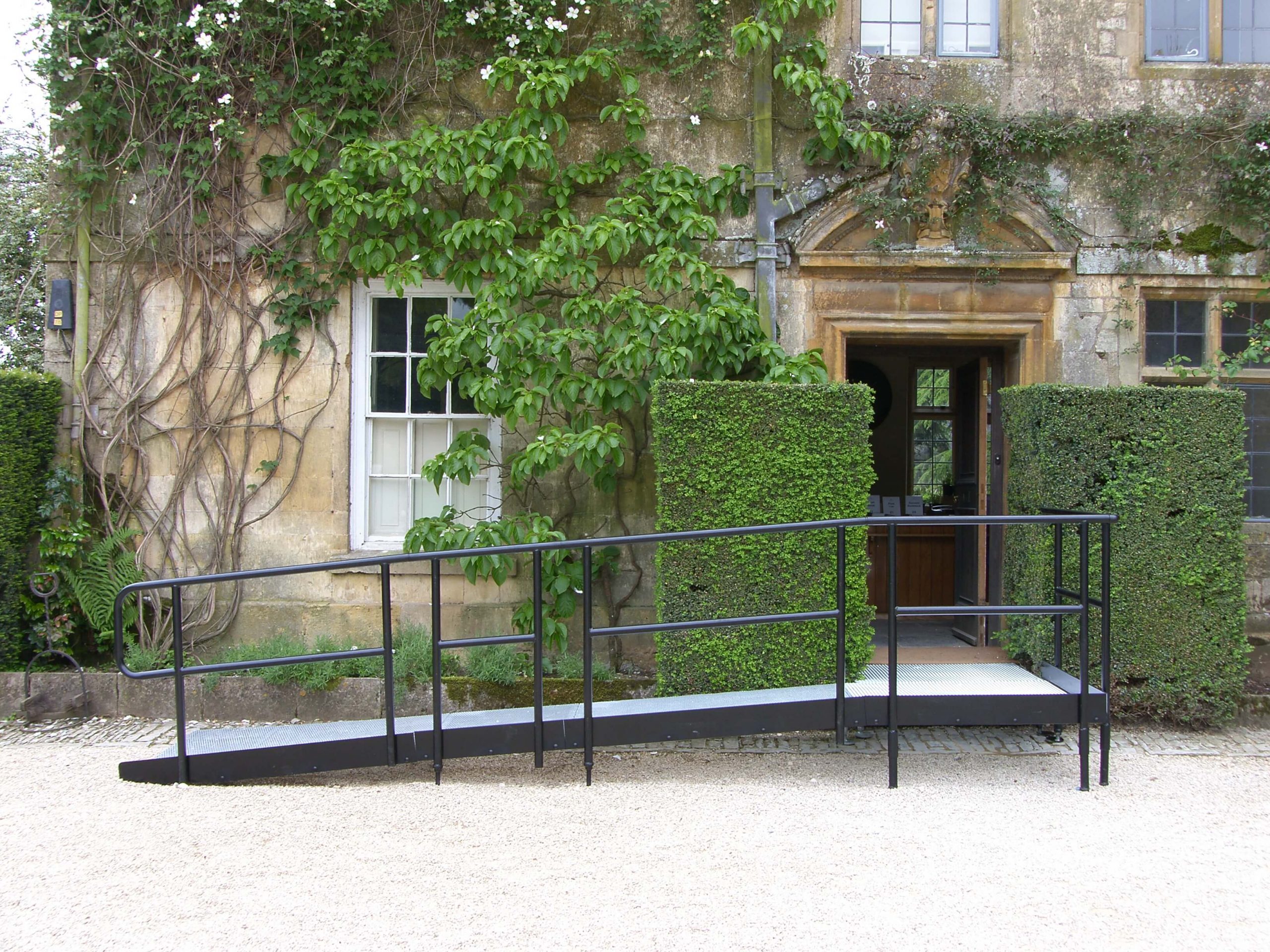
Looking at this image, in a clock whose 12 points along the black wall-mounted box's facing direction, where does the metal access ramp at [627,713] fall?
The metal access ramp is roughly at 11 o'clock from the black wall-mounted box.

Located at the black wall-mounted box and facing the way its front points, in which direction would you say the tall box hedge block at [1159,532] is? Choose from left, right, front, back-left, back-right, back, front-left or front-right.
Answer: front-left

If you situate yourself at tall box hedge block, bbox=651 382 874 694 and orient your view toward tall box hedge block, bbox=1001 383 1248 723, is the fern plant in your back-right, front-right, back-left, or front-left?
back-left

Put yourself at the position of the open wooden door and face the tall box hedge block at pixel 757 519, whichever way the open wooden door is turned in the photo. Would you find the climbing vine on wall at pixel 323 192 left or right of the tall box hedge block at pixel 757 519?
right

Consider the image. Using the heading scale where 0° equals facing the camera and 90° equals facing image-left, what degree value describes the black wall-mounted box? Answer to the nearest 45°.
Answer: approximately 0°

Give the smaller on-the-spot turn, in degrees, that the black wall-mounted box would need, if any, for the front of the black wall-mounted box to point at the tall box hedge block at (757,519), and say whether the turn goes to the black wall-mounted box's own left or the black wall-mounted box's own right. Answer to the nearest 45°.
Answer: approximately 45° to the black wall-mounted box's own left

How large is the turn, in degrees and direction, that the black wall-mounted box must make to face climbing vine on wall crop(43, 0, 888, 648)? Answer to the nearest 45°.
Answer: approximately 45° to its left
